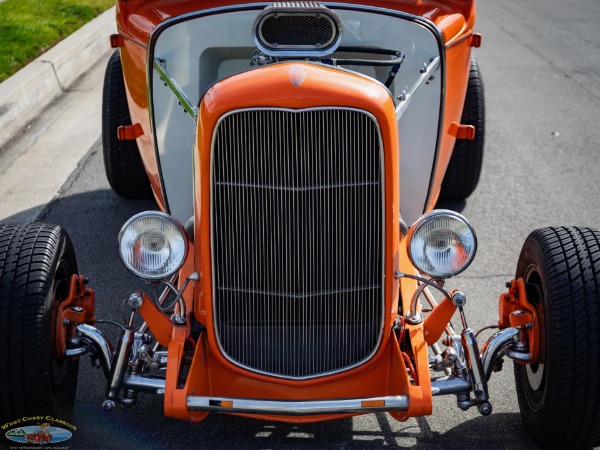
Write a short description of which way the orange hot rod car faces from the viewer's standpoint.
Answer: facing the viewer
